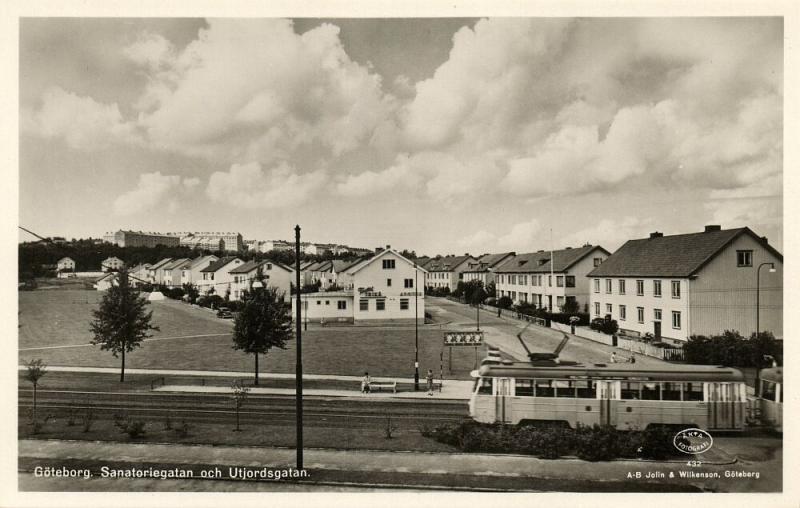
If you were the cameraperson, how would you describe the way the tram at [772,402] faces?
facing to the left of the viewer

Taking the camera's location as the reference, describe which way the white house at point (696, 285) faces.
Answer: facing the viewer and to the left of the viewer

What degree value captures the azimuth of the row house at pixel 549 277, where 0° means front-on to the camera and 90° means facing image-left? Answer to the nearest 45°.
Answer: approximately 45°

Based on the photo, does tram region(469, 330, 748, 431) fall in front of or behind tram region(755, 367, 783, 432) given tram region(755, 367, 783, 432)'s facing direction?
in front

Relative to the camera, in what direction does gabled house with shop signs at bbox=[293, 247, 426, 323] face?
facing the viewer

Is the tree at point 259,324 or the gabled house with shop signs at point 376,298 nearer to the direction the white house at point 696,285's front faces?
the tree

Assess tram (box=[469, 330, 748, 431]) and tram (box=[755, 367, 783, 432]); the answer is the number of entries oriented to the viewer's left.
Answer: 2

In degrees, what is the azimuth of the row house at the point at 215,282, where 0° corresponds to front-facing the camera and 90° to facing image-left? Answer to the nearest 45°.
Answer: approximately 45°

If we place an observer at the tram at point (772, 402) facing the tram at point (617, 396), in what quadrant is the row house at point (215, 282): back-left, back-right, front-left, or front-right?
front-right

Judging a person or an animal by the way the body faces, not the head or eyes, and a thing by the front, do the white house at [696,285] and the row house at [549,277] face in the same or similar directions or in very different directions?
same or similar directions

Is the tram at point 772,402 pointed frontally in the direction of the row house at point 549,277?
no

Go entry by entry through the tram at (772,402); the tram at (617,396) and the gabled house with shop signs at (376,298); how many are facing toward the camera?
1
